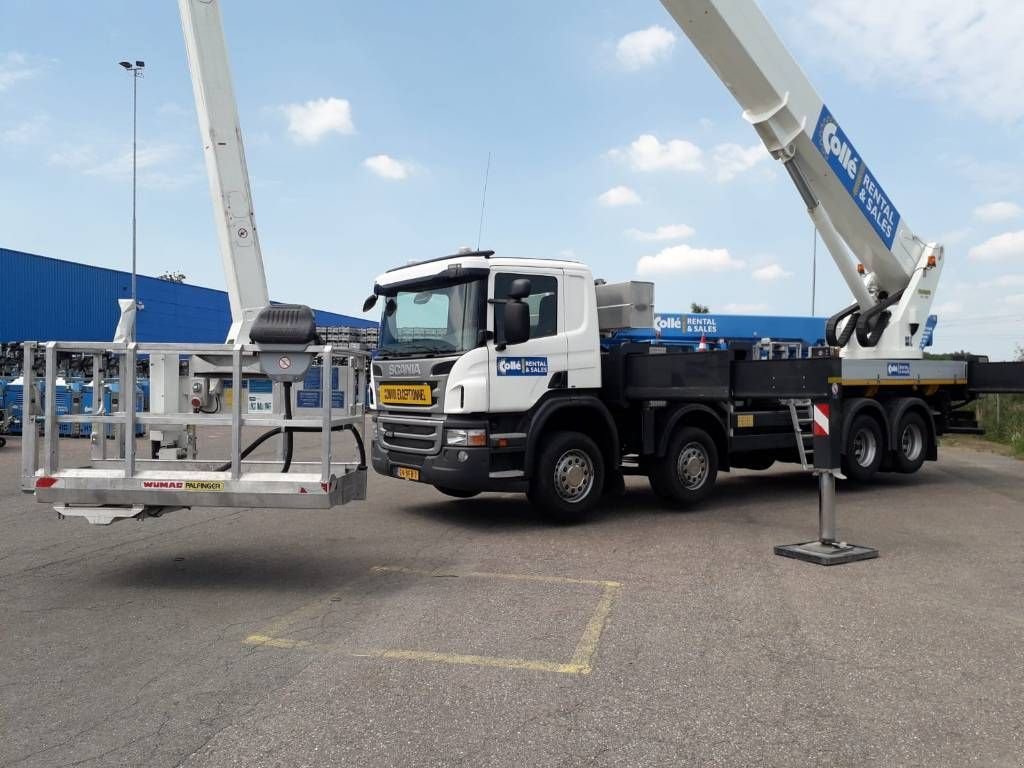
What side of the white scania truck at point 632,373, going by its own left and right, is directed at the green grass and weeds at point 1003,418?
back

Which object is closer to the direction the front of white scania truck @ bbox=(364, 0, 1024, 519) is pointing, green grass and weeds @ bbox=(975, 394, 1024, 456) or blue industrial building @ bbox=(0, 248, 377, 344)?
the blue industrial building

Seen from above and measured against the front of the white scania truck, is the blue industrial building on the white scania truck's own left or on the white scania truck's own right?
on the white scania truck's own right

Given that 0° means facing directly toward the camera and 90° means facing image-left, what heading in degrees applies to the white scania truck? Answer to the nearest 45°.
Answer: approximately 45°
